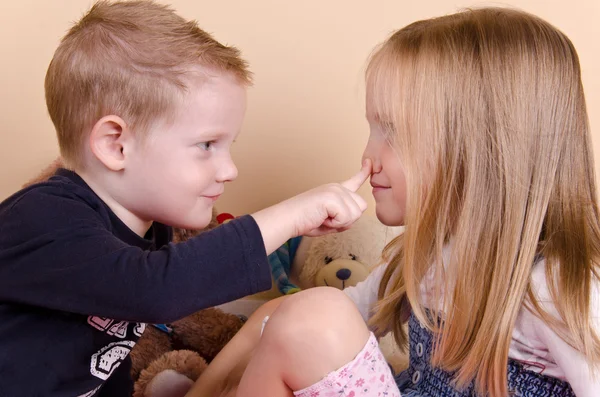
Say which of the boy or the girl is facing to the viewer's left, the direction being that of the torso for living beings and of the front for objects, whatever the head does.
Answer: the girl

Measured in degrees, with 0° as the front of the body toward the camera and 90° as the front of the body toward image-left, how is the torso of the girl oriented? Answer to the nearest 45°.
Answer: approximately 90°

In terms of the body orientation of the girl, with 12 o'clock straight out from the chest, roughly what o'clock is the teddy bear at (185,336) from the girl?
The teddy bear is roughly at 1 o'clock from the girl.

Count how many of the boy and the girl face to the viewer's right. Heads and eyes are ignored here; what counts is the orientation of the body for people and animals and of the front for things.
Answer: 1

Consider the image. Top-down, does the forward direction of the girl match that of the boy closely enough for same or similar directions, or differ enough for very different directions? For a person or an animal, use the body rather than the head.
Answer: very different directions

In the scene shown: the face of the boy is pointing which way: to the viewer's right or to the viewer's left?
to the viewer's right

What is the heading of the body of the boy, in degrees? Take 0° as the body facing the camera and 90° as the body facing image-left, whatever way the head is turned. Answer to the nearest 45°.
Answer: approximately 270°
